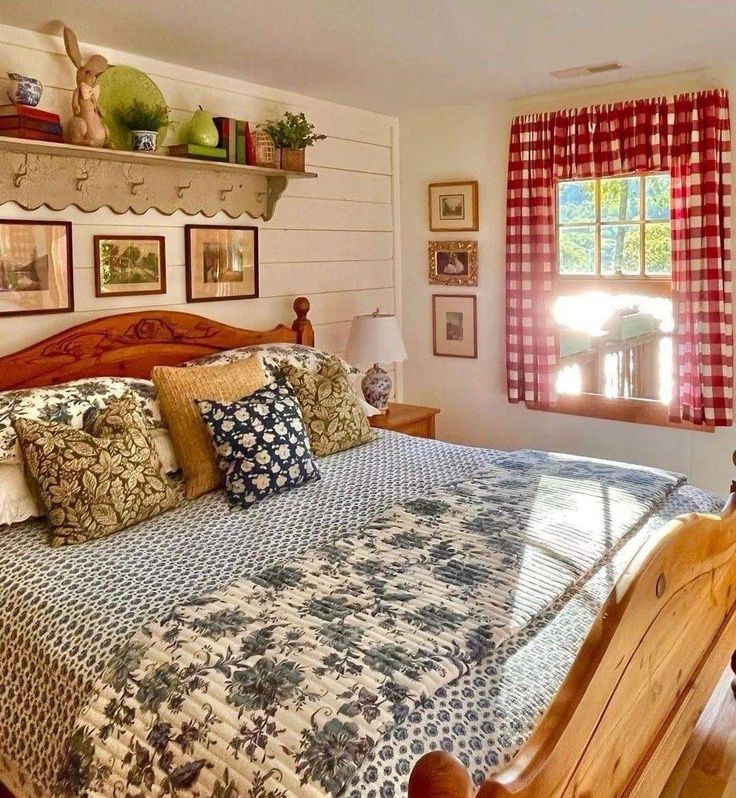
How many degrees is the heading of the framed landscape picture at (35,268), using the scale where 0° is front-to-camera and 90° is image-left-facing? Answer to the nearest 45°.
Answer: approximately 315°

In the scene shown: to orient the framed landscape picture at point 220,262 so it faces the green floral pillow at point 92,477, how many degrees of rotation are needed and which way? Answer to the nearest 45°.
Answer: approximately 45° to its right

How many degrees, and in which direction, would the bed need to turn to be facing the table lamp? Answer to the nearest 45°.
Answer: approximately 135° to its left

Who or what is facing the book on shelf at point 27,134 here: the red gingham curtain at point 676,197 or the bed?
the red gingham curtain

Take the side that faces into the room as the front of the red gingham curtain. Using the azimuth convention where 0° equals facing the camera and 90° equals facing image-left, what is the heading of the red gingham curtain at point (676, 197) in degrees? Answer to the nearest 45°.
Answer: approximately 45°
